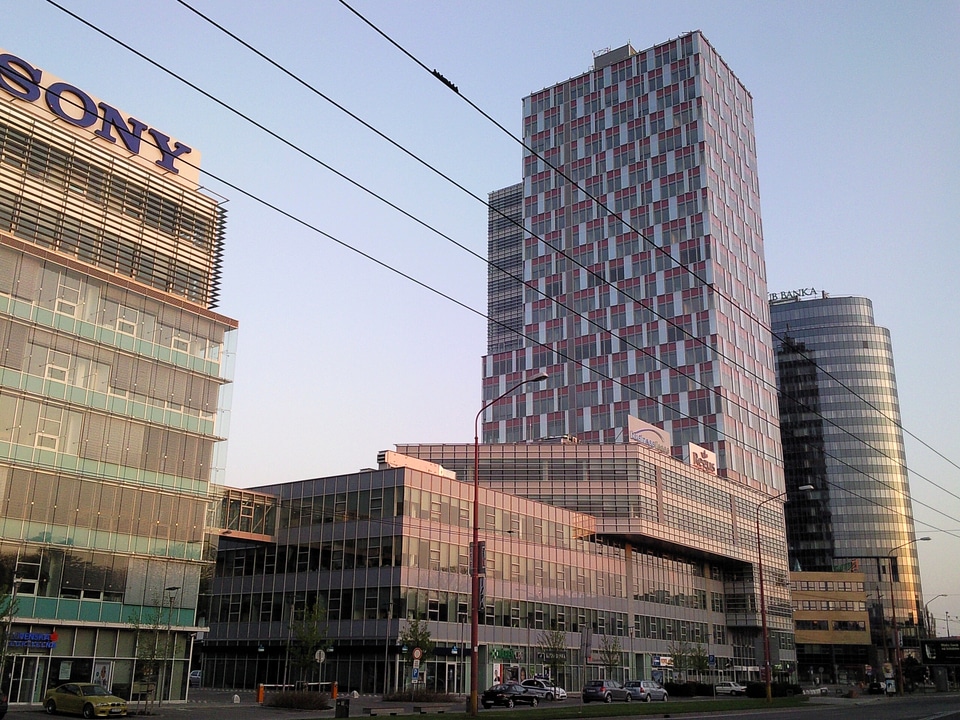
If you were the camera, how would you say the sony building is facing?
facing the viewer and to the right of the viewer
